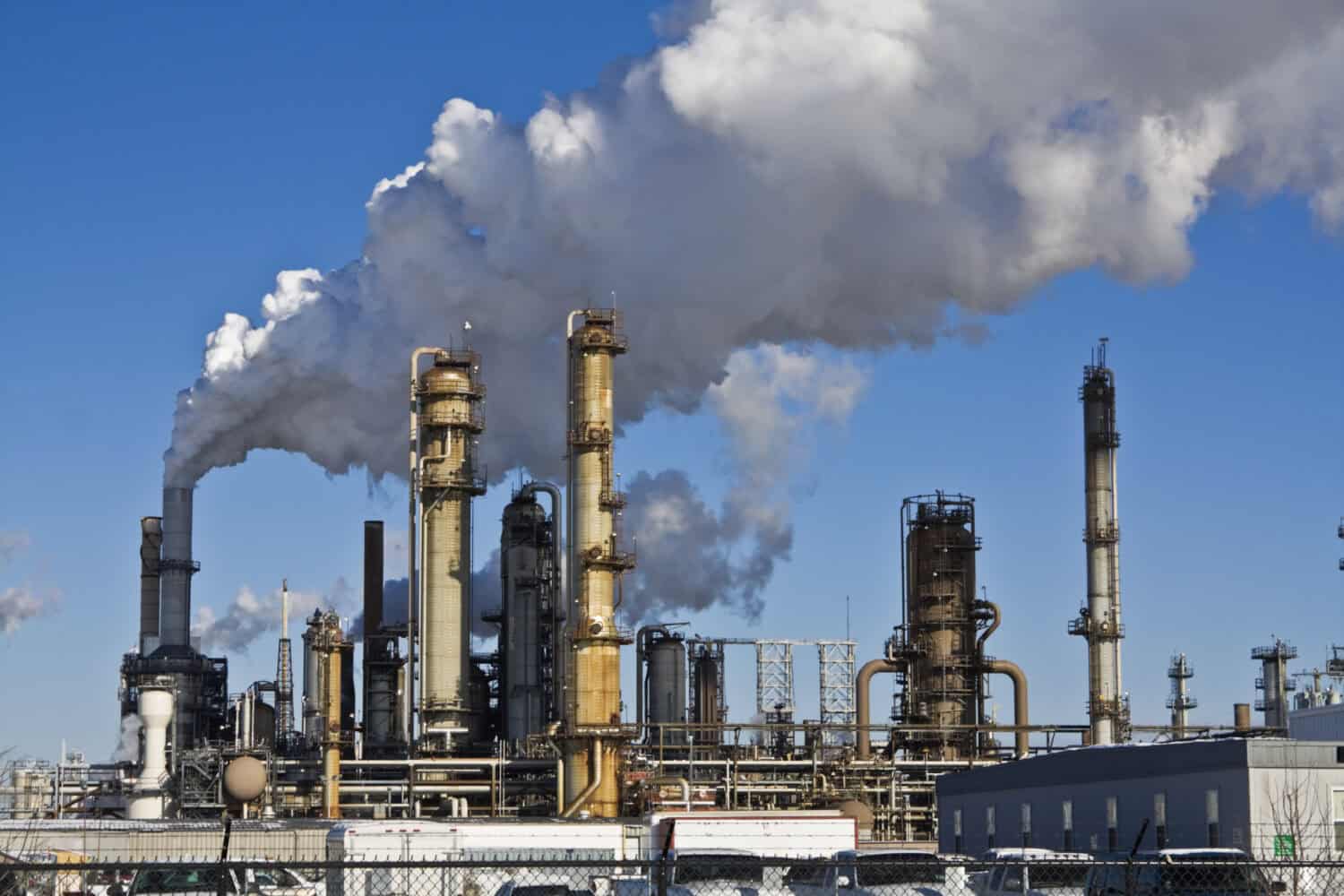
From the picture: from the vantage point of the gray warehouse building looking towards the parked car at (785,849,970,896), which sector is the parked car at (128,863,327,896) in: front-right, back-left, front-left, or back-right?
front-right

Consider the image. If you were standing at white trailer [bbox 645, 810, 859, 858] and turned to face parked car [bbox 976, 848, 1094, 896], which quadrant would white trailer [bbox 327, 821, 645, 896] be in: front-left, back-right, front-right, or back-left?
back-right

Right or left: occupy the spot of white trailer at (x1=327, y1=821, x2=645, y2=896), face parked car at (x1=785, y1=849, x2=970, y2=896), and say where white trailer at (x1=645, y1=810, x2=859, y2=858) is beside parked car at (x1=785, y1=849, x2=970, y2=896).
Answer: left
